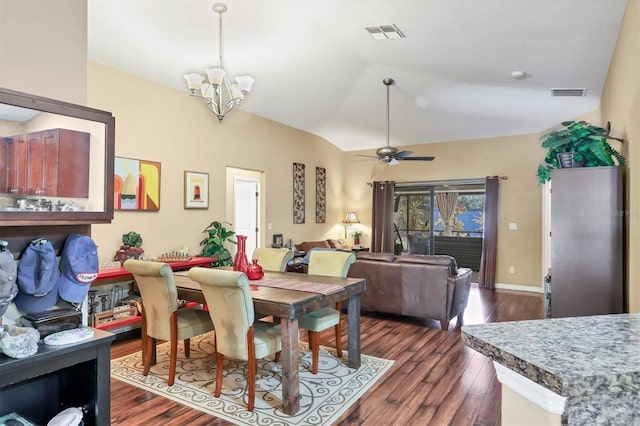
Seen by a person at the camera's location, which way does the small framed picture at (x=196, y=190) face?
facing the viewer and to the right of the viewer

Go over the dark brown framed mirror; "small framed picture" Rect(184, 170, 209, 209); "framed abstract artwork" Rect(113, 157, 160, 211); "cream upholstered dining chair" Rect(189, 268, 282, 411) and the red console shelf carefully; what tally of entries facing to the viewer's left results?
0

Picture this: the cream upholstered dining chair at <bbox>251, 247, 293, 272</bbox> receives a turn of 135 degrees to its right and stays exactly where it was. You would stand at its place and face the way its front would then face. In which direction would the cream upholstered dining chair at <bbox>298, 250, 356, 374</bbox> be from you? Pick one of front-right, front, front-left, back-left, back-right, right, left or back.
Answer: back-right

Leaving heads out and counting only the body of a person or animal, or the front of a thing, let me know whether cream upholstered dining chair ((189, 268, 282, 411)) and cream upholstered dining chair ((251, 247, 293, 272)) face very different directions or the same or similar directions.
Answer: very different directions

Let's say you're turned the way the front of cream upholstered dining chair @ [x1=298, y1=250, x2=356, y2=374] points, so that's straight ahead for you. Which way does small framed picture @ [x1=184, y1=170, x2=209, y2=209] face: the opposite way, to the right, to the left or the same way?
to the left

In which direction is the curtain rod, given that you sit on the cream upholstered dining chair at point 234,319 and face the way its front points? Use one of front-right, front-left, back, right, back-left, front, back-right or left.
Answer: front

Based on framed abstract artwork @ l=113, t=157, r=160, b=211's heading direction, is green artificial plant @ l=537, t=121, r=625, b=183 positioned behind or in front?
in front

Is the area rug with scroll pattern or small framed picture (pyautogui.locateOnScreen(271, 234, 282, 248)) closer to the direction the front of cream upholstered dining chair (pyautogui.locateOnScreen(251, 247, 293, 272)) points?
the area rug with scroll pattern

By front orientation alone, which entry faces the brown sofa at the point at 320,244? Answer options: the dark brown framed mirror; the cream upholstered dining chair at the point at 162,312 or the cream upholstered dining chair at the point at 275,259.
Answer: the cream upholstered dining chair at the point at 162,312

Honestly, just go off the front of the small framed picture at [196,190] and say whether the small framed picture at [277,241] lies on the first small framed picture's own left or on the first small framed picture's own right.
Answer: on the first small framed picture's own left

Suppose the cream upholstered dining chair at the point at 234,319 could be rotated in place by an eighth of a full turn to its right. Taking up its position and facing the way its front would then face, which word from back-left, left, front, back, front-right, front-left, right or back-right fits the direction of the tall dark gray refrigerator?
front

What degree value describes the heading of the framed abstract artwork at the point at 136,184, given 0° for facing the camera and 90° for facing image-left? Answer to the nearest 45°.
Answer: approximately 315°

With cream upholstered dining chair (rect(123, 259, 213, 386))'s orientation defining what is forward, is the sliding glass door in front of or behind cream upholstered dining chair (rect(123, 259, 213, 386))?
in front

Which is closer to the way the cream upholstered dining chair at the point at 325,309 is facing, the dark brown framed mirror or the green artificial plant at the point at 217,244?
the dark brown framed mirror

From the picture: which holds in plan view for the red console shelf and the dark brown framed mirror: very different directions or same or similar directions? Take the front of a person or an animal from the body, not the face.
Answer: same or similar directions

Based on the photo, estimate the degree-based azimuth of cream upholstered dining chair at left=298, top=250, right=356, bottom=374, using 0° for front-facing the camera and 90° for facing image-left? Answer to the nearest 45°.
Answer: approximately 45°

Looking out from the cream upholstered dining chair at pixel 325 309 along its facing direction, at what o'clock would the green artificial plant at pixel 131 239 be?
The green artificial plant is roughly at 2 o'clock from the cream upholstered dining chair.

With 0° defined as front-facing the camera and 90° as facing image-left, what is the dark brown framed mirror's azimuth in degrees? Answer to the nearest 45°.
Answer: approximately 315°

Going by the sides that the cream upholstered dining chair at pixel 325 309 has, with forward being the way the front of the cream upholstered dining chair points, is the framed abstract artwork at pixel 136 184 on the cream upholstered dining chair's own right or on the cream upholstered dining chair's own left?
on the cream upholstered dining chair's own right

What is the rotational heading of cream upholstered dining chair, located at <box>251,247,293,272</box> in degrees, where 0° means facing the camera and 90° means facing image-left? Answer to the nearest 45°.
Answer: approximately 45°

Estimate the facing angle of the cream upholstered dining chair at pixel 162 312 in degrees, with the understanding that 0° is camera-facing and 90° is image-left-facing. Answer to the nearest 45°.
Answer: approximately 225°
